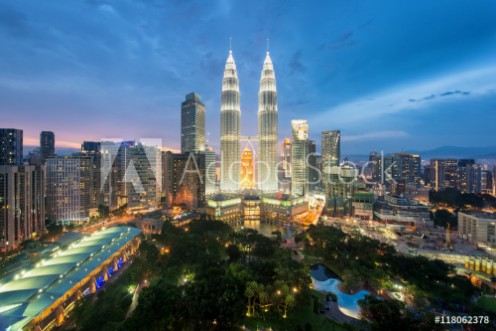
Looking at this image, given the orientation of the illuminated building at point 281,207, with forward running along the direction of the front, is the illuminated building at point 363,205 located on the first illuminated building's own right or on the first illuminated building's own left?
on the first illuminated building's own left

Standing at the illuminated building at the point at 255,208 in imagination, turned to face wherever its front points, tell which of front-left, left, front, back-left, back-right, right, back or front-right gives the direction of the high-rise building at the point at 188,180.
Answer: right

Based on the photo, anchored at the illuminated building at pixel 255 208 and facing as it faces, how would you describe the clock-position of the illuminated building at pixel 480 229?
the illuminated building at pixel 480 229 is roughly at 10 o'clock from the illuminated building at pixel 255 208.

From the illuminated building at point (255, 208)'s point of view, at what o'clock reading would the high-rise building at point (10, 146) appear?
The high-rise building is roughly at 2 o'clock from the illuminated building.

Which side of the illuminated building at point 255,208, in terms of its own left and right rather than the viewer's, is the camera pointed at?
front

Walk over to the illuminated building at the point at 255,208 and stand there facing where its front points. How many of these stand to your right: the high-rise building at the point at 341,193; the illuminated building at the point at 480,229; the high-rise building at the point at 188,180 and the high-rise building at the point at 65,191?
2

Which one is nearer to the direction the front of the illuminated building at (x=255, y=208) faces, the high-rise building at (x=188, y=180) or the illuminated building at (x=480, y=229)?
the illuminated building

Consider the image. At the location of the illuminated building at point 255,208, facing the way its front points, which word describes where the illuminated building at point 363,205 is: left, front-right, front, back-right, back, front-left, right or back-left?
left

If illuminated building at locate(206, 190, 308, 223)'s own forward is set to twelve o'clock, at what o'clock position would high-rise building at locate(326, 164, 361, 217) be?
The high-rise building is roughly at 9 o'clock from the illuminated building.

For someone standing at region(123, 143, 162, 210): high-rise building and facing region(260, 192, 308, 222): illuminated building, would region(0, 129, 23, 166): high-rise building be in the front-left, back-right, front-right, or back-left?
back-right

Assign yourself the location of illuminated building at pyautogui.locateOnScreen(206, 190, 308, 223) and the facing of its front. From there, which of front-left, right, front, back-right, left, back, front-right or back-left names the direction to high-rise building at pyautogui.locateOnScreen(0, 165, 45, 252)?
front-right

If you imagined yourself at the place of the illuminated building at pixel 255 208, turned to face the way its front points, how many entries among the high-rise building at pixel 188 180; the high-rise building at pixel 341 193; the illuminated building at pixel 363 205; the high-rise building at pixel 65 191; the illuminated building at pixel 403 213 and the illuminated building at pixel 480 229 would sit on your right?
2

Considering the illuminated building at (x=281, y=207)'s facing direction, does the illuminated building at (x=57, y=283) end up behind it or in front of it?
in front
